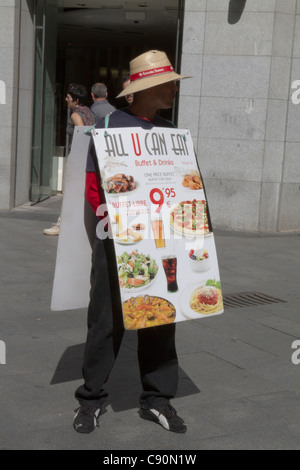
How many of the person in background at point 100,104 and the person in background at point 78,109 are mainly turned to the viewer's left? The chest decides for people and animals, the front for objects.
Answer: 1

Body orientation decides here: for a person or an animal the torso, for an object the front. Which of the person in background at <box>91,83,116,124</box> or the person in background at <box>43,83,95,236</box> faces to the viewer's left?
the person in background at <box>43,83,95,236</box>

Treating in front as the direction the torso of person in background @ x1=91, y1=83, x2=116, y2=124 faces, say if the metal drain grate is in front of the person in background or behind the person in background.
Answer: behind

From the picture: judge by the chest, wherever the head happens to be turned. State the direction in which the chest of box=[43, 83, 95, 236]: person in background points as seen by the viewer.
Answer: to the viewer's left

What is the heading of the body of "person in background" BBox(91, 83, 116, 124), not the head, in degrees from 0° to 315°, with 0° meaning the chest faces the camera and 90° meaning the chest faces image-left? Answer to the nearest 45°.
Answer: approximately 180°

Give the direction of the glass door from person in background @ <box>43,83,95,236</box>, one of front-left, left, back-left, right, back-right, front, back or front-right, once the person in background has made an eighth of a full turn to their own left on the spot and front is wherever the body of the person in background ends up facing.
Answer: back-right
